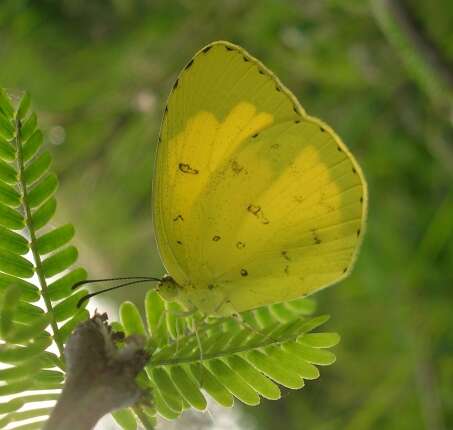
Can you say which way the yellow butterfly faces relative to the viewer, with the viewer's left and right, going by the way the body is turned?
facing to the left of the viewer
